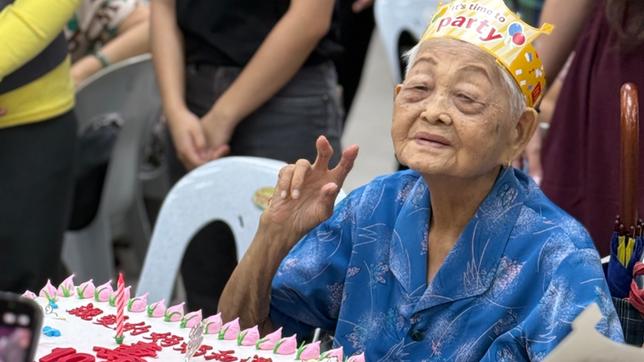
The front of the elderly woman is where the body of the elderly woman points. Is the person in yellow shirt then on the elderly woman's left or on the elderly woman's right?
on the elderly woman's right

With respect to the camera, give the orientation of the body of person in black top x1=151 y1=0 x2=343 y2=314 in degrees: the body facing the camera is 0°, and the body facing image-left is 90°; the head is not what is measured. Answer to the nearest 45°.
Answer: approximately 45°

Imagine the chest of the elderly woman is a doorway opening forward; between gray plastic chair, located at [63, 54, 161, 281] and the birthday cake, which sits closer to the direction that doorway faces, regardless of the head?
the birthday cake

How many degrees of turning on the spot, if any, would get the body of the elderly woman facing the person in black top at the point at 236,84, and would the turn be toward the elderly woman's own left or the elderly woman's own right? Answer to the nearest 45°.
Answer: approximately 90° to the elderly woman's own right

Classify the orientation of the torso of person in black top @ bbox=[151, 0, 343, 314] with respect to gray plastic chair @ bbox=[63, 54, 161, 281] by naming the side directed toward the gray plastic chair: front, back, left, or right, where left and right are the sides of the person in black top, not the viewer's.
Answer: right

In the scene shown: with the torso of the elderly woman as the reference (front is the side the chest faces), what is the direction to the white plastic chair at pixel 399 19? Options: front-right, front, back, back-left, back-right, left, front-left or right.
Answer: back-right
